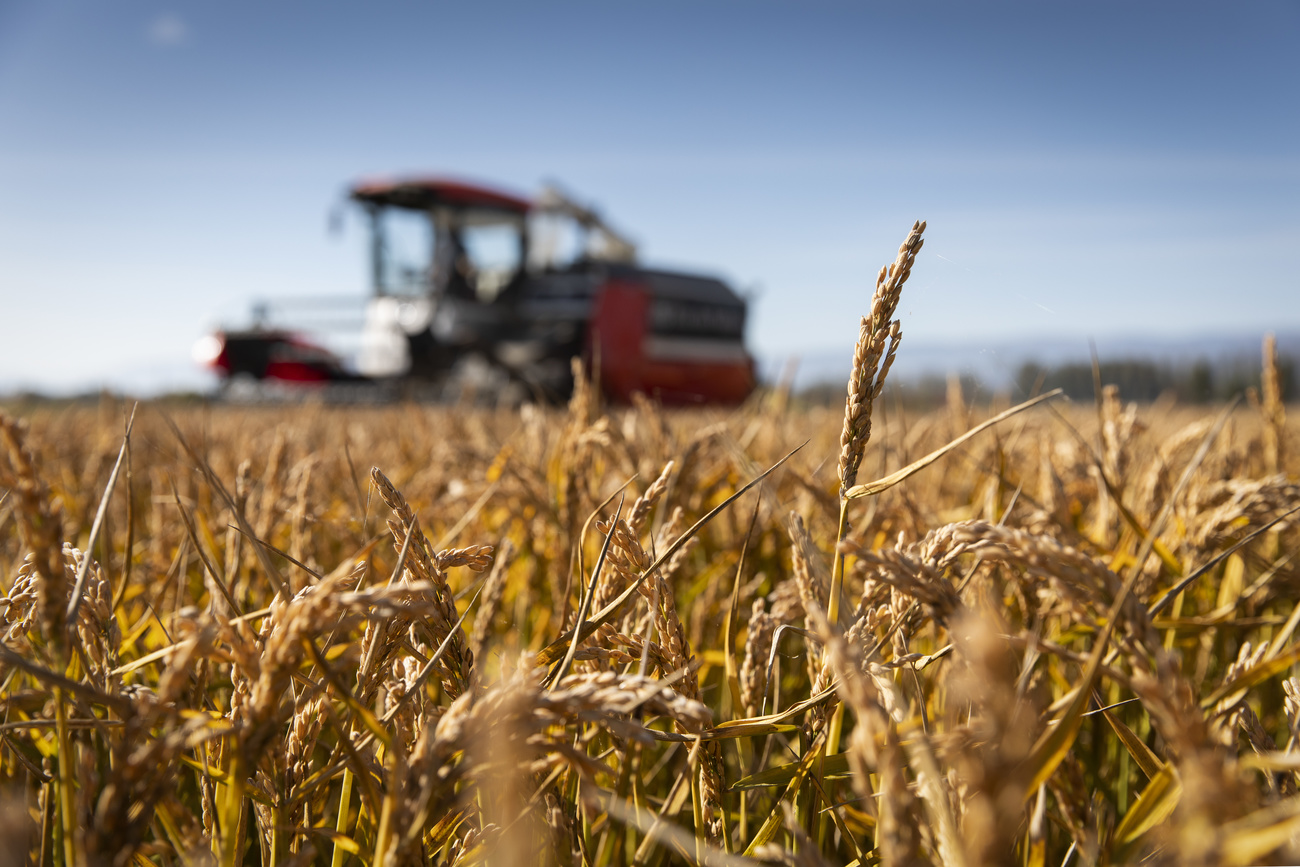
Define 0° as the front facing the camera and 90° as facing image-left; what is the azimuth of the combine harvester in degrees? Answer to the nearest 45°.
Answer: approximately 90°

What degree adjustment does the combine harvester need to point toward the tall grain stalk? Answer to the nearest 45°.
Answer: approximately 90° to its left
